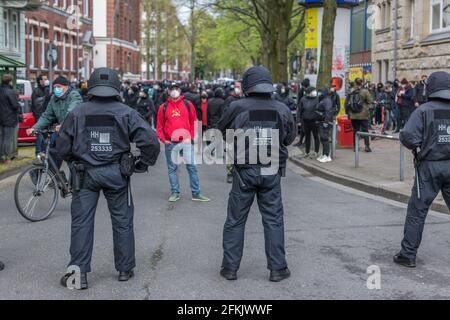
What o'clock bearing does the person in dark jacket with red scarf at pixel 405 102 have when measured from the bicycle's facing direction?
The person in dark jacket with red scarf is roughly at 6 o'clock from the bicycle.

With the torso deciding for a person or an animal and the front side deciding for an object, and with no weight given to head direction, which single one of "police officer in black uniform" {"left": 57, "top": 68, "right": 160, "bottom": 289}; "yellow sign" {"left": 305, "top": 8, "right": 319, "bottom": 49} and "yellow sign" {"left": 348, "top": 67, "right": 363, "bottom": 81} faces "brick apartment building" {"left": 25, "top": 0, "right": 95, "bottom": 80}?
the police officer in black uniform

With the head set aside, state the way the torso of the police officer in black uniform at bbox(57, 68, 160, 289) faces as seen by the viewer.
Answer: away from the camera

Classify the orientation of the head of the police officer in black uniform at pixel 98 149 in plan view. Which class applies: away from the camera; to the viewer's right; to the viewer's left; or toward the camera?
away from the camera

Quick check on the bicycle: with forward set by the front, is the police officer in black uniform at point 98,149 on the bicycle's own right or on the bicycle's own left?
on the bicycle's own left

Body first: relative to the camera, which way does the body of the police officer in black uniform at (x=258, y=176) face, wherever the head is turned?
away from the camera

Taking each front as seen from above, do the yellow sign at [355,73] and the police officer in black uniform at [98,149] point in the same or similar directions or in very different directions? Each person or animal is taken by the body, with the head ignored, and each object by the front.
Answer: very different directions

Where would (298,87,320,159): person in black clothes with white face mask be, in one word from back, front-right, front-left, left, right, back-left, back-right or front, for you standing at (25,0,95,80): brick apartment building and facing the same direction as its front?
front-right

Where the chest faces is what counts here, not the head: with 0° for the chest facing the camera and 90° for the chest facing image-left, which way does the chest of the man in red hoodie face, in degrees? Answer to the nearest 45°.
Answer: approximately 0°

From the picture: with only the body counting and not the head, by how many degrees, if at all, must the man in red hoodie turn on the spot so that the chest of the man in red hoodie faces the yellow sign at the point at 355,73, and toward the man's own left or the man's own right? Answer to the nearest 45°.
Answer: approximately 180°

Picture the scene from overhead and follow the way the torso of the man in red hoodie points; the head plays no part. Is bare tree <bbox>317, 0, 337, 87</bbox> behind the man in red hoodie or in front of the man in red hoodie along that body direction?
behind

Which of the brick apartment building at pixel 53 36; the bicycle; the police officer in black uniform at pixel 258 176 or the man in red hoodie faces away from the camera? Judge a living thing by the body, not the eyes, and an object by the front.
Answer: the police officer in black uniform

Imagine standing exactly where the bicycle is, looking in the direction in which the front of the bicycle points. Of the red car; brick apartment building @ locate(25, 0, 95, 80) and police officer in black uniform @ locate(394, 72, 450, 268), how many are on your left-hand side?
1

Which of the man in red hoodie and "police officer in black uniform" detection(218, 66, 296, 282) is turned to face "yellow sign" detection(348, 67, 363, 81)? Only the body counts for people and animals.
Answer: the police officer in black uniform

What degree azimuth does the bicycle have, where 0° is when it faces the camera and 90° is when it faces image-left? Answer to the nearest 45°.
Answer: approximately 45°

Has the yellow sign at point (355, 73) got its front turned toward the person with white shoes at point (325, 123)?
yes

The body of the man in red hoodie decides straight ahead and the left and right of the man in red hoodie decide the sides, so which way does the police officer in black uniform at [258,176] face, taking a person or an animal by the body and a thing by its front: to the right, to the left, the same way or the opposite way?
the opposite way
